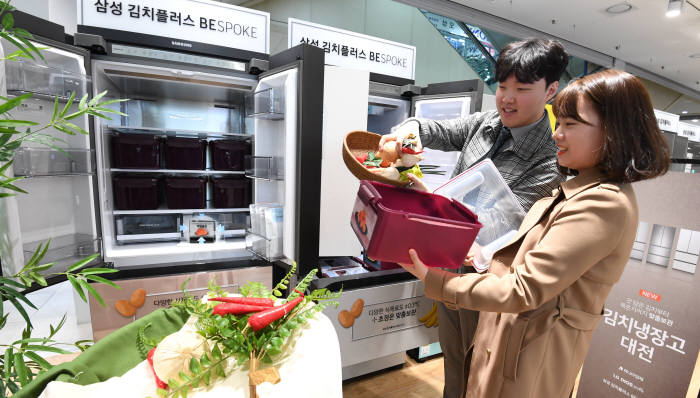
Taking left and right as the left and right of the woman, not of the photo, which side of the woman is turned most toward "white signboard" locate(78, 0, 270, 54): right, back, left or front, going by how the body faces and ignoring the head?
front

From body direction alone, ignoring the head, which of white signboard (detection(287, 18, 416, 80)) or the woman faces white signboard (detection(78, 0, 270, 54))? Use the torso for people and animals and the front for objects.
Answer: the woman

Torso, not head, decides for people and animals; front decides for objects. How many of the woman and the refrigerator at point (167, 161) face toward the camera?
1

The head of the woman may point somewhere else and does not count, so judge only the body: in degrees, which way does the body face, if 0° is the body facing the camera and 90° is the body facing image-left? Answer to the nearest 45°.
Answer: approximately 90°

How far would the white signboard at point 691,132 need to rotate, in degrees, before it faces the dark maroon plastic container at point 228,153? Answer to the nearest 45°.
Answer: approximately 90° to its right

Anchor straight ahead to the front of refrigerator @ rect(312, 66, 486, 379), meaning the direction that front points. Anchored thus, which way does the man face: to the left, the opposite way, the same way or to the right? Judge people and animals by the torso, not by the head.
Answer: to the right

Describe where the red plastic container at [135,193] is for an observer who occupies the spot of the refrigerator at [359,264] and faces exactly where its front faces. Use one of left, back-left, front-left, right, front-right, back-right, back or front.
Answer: back-right

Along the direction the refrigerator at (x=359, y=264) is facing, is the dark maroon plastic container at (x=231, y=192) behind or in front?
behind

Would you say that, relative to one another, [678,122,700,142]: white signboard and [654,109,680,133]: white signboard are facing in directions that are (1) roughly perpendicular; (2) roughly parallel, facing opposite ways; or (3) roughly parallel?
roughly parallel

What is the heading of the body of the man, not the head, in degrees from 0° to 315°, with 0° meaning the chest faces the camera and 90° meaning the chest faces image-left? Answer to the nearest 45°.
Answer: approximately 45°

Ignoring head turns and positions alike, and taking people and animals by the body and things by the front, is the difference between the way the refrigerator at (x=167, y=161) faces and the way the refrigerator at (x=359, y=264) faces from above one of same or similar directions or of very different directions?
same or similar directions

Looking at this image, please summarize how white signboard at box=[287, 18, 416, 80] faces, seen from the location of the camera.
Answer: facing the viewer and to the right of the viewer

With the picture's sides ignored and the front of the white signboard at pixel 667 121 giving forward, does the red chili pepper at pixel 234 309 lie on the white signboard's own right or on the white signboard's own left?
on the white signboard's own right

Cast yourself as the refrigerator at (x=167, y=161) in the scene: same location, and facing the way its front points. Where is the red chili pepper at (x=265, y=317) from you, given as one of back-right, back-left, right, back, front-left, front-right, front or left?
front

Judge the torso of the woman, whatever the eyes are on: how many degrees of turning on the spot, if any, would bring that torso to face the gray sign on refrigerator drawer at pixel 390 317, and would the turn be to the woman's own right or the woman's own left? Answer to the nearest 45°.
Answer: approximately 45° to the woman's own right

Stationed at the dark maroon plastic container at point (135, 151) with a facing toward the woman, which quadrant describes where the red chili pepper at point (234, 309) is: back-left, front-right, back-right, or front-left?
front-right

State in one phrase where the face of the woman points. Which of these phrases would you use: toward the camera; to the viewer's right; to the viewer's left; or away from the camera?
to the viewer's left

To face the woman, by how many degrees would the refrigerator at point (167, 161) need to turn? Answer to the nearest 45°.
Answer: approximately 45° to its left

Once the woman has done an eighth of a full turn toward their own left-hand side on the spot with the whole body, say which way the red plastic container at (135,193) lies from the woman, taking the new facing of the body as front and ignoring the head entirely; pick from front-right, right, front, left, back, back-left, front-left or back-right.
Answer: front-right
